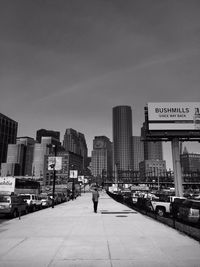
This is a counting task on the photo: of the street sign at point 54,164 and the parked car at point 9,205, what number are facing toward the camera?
1

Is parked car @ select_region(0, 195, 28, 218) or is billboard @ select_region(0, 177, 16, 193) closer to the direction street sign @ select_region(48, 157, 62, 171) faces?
the parked car

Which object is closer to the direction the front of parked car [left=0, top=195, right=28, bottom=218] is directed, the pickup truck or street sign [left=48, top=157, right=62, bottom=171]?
the street sign

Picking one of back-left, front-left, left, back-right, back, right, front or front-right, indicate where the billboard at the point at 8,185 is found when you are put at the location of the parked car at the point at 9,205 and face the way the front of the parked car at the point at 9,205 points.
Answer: front-left

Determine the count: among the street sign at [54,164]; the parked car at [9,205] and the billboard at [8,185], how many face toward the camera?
2

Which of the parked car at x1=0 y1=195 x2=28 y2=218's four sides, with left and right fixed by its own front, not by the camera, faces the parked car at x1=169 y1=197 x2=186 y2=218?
right

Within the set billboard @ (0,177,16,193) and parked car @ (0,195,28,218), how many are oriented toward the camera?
1

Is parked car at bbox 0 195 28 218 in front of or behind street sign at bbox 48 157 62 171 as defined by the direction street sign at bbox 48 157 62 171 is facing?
in front

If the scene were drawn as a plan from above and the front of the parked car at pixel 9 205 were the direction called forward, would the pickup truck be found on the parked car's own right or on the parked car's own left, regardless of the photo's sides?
on the parked car's own right

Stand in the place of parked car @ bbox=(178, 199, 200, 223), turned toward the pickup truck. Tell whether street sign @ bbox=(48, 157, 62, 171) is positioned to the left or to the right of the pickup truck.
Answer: left
